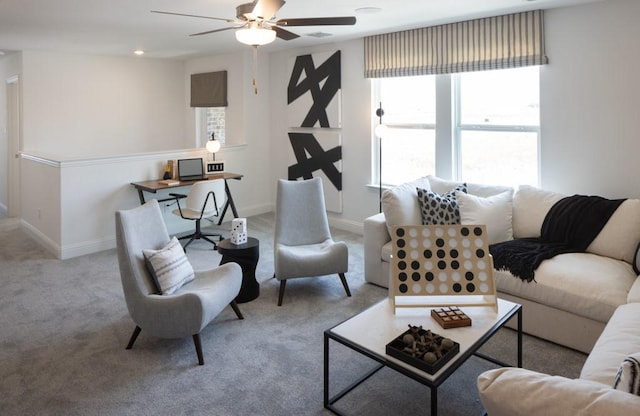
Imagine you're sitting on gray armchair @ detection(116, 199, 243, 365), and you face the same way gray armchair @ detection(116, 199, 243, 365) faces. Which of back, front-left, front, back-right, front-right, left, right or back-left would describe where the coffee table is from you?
front

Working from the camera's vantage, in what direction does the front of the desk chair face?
facing away from the viewer and to the left of the viewer

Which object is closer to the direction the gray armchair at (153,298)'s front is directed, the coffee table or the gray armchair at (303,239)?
the coffee table

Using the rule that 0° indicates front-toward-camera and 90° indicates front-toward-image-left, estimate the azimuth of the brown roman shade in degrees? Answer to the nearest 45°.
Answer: approximately 45°

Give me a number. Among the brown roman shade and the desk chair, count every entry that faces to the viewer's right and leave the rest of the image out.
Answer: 0

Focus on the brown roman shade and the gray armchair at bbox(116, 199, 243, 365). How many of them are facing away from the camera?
0

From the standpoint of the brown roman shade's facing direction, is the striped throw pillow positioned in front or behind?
in front

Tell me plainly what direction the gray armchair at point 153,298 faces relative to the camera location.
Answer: facing the viewer and to the right of the viewer

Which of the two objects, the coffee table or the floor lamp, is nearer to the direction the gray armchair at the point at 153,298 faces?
the coffee table

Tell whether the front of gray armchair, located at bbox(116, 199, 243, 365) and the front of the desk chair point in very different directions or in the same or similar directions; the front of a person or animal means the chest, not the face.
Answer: very different directions
